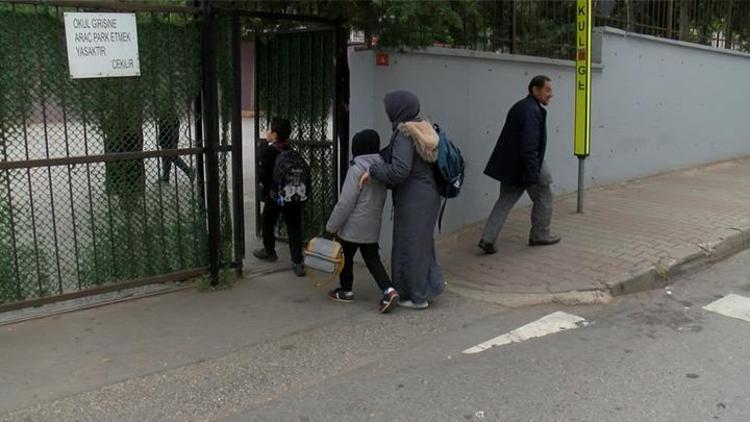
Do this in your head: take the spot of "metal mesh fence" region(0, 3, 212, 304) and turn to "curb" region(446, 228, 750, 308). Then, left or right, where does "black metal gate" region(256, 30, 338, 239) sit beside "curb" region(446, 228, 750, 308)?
left

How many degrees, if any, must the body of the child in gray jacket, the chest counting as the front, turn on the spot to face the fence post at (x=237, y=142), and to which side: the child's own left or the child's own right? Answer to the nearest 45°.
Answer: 0° — they already face it

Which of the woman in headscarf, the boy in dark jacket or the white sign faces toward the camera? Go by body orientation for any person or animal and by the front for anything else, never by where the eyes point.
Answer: the white sign

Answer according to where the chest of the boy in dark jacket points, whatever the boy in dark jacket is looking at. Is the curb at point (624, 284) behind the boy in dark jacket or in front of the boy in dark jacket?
behind

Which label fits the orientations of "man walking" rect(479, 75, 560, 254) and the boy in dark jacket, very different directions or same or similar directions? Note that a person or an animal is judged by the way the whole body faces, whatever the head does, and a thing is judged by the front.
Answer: very different directions

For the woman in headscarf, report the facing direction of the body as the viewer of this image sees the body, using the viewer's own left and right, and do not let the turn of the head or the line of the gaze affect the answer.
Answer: facing away from the viewer and to the left of the viewer

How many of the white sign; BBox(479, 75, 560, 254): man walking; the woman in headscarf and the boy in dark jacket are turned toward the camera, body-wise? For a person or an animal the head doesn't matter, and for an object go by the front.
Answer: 1

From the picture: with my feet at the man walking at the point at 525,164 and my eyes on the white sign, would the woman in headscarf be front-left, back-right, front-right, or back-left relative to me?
front-left

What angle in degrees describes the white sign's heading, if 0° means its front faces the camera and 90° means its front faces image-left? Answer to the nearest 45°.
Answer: approximately 0°

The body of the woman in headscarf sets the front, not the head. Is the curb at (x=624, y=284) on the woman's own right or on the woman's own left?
on the woman's own right

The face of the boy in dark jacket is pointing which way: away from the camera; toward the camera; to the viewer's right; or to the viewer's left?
to the viewer's left

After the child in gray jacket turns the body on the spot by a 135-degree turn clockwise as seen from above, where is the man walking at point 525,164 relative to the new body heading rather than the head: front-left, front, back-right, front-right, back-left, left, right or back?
front-left
